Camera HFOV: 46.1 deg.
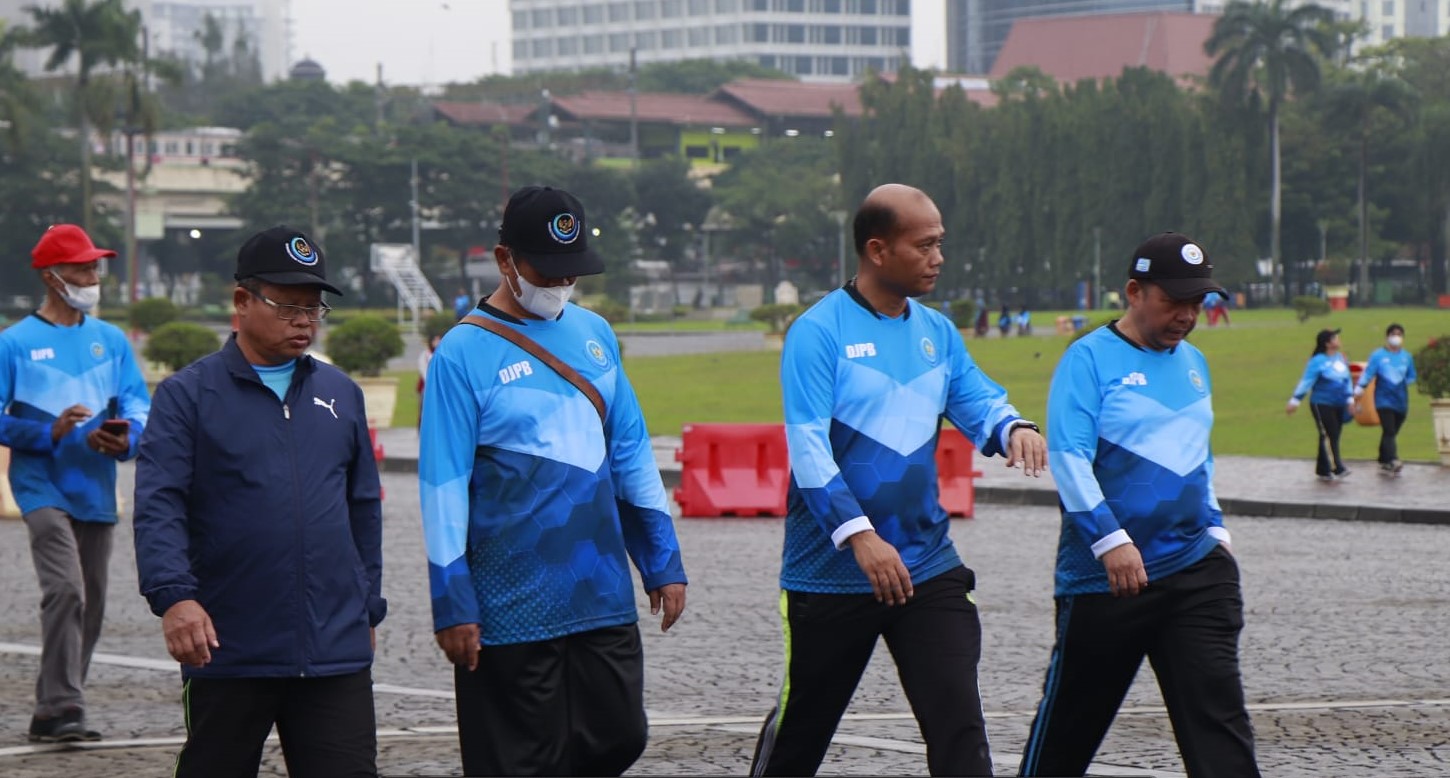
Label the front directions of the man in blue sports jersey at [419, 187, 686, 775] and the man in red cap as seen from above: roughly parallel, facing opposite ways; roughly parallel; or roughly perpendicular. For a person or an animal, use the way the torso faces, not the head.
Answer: roughly parallel

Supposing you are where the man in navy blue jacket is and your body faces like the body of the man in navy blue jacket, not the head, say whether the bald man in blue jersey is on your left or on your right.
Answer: on your left

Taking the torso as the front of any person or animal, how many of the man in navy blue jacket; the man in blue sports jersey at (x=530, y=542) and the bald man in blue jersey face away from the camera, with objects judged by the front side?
0

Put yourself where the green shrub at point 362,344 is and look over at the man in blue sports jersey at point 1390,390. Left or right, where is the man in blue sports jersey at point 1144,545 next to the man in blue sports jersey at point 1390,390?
right

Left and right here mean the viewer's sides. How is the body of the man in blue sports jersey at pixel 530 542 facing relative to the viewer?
facing the viewer and to the right of the viewer

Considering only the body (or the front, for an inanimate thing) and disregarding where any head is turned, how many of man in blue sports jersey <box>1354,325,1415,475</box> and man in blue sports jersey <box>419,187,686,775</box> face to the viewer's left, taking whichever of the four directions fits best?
0

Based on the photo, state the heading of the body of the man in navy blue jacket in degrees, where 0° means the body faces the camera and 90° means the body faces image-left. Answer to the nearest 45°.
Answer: approximately 315°

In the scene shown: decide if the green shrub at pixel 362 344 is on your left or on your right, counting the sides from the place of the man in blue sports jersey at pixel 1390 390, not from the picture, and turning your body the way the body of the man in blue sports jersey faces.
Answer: on your right

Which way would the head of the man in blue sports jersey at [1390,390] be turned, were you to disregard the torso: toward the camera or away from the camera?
toward the camera

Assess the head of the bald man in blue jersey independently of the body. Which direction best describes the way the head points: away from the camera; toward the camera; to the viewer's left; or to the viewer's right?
to the viewer's right

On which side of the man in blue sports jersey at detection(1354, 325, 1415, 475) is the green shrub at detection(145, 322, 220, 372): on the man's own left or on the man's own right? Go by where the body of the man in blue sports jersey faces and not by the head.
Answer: on the man's own right

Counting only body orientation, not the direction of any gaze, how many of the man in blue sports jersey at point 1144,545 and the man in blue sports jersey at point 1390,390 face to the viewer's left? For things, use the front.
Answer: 0

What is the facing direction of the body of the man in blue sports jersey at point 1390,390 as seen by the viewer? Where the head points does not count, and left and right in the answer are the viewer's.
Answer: facing the viewer

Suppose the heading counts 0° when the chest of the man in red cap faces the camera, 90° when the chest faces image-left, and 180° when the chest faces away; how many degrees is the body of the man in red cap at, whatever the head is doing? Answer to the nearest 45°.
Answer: approximately 315°
